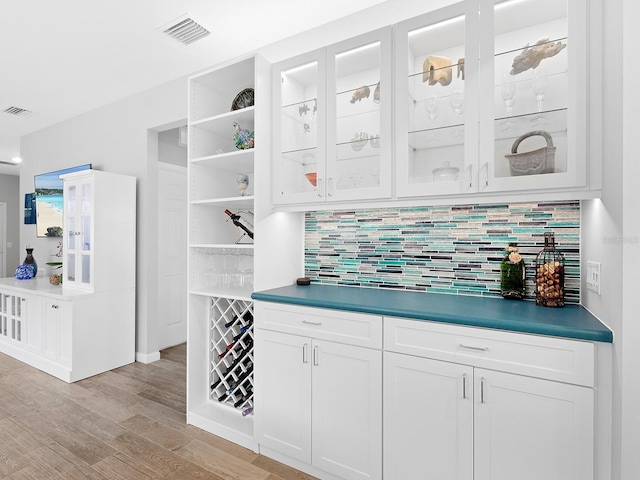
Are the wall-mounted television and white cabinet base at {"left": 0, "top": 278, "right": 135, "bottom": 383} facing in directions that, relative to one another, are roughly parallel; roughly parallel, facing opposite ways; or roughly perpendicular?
roughly parallel

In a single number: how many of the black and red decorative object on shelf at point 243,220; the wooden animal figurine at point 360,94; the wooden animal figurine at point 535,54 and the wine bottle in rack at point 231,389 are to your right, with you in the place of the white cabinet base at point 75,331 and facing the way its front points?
0

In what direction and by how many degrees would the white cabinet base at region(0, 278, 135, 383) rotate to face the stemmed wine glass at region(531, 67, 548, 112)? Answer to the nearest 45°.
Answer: approximately 90° to its left

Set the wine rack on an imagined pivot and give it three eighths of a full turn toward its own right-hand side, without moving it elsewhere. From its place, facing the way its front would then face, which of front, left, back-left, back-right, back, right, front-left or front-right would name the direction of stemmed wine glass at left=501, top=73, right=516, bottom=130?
back-right

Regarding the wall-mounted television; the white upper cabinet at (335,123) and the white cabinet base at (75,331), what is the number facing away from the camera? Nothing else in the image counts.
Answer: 0

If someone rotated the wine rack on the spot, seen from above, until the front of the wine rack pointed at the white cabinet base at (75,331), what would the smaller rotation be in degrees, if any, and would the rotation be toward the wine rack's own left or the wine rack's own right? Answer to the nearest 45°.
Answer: approximately 90° to the wine rack's own right

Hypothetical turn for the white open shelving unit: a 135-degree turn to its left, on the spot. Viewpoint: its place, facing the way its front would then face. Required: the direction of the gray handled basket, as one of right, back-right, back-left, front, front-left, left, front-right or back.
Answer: front-right

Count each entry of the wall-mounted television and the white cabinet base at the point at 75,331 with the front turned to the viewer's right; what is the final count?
0

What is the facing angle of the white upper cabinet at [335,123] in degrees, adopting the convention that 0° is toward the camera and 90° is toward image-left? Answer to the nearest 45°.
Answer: approximately 45°

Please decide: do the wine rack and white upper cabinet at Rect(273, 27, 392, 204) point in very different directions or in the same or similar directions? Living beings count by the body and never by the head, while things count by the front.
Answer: same or similar directions

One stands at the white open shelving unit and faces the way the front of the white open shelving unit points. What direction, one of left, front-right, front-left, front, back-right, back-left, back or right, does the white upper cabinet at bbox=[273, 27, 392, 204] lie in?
left

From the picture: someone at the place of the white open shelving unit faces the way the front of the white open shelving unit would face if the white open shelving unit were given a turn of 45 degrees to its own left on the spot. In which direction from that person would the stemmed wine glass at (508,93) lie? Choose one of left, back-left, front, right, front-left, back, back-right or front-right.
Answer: front-left

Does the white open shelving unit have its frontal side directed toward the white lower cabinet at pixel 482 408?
no

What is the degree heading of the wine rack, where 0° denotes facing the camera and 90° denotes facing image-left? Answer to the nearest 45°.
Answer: approximately 45°

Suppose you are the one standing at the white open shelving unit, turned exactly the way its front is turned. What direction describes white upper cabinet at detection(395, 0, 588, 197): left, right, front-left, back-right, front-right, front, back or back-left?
left

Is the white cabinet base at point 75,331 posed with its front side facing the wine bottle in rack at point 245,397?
no

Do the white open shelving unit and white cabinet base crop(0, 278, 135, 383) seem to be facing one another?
no

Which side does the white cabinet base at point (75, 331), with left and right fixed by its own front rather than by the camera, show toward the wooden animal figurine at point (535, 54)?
left

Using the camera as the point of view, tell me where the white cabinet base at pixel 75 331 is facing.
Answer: facing the viewer and to the left of the viewer

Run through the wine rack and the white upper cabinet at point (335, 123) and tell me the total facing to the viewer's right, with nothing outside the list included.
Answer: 0
